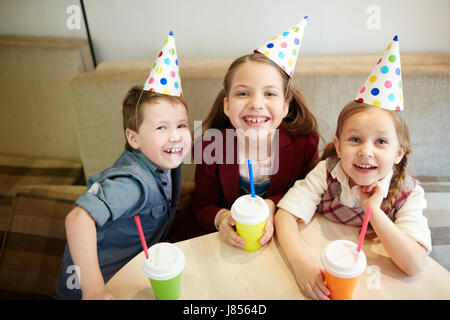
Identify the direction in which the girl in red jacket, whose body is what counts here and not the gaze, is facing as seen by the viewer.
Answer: toward the camera

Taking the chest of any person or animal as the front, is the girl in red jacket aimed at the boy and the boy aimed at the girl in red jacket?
no

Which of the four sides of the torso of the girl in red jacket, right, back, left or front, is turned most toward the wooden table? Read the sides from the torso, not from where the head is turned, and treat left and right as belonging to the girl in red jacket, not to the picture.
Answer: front

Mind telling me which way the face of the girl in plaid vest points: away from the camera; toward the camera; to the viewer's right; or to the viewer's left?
toward the camera

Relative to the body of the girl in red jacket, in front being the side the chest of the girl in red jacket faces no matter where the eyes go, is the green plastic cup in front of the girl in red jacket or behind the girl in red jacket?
in front

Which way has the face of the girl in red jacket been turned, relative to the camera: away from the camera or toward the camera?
toward the camera

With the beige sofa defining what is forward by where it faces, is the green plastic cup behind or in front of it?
in front

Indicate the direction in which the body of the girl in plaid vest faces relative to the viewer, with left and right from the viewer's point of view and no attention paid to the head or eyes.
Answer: facing the viewer

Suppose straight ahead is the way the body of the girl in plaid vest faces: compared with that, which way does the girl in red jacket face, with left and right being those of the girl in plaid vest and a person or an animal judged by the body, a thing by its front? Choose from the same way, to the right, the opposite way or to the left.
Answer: the same way

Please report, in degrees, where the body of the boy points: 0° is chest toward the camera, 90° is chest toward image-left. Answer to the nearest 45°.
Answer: approximately 315°

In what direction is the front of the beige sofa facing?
toward the camera
